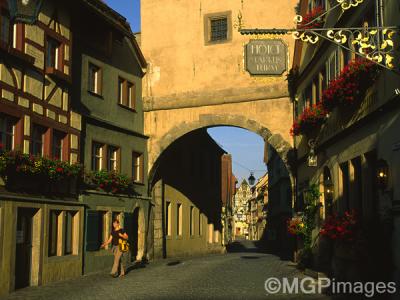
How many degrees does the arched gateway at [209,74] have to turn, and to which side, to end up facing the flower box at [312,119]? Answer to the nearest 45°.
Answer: approximately 45° to its left

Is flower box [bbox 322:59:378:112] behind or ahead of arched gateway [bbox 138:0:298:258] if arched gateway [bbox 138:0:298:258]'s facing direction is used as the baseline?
ahead

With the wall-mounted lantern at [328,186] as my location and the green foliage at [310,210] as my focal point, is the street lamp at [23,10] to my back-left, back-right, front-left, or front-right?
back-left

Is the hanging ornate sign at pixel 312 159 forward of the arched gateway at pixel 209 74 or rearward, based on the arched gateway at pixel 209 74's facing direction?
forward

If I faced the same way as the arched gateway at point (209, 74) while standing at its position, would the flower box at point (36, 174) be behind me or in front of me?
in front

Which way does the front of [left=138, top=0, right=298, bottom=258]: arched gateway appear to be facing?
toward the camera

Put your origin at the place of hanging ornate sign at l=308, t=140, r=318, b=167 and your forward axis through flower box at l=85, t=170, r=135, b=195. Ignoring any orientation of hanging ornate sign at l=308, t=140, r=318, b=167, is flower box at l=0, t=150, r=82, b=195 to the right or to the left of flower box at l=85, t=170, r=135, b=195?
left

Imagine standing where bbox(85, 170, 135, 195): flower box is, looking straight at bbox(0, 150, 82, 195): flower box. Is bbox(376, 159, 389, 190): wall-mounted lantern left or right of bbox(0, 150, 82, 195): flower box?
left

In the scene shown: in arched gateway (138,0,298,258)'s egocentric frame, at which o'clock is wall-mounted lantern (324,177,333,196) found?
The wall-mounted lantern is roughly at 11 o'clock from the arched gateway.

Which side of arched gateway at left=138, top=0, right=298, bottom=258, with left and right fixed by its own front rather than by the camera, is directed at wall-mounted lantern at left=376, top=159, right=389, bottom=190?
front

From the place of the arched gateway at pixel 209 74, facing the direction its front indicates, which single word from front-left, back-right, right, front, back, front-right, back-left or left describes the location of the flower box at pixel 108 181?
front-right
